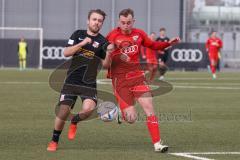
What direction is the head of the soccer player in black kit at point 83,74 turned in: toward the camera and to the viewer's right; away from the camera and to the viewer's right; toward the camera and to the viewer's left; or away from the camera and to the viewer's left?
toward the camera and to the viewer's right

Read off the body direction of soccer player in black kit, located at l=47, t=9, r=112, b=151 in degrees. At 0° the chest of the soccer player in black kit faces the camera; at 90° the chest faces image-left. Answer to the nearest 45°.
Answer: approximately 0°

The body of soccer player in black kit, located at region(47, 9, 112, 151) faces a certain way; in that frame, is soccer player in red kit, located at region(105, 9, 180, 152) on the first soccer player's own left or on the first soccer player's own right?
on the first soccer player's own left
